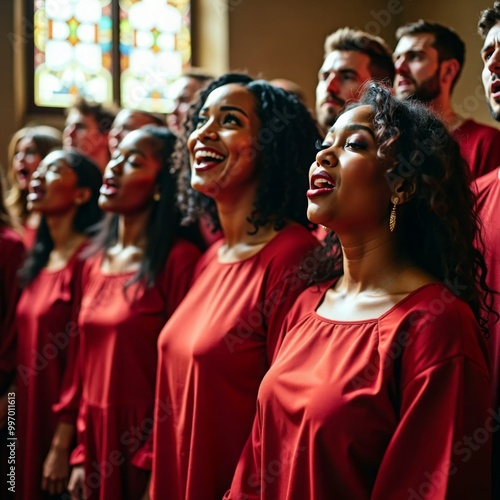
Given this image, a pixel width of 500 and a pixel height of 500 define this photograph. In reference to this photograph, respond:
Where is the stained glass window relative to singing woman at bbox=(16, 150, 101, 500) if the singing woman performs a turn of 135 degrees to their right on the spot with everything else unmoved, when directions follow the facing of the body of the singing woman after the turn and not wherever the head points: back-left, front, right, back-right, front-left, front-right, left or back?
front

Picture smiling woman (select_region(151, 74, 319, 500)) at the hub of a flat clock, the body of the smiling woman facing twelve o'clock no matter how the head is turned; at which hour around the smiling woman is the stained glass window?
The stained glass window is roughly at 4 o'clock from the smiling woman.

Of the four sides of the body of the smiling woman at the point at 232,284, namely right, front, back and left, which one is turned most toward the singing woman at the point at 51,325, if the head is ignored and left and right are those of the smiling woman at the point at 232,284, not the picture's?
right

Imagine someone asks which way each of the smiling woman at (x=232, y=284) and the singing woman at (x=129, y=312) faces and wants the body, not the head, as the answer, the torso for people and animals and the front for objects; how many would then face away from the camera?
0

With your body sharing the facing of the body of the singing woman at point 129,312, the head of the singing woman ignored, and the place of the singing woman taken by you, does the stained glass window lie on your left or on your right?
on your right

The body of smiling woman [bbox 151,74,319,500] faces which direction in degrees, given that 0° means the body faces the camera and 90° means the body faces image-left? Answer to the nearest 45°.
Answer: approximately 45°

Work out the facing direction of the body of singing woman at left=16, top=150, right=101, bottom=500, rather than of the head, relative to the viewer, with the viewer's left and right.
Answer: facing the viewer and to the left of the viewer

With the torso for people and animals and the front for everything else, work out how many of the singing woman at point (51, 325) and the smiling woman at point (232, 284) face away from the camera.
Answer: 0
